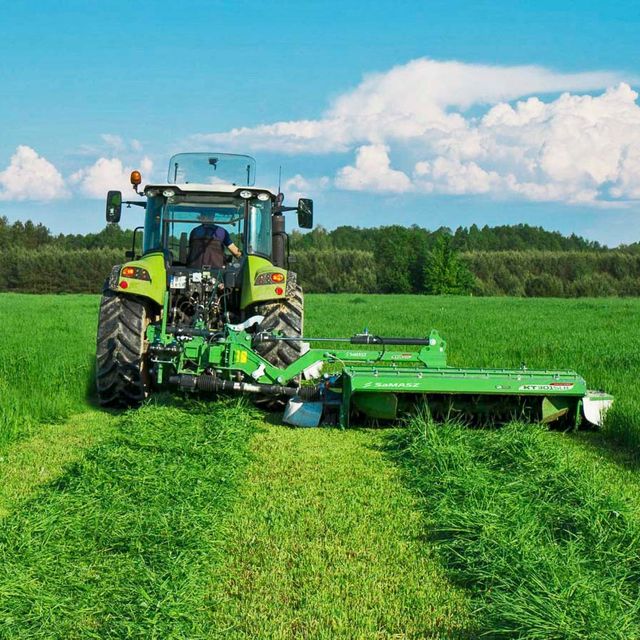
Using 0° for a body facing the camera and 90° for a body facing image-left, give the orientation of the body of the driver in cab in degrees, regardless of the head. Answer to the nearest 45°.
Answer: approximately 180°

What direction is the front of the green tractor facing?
away from the camera
